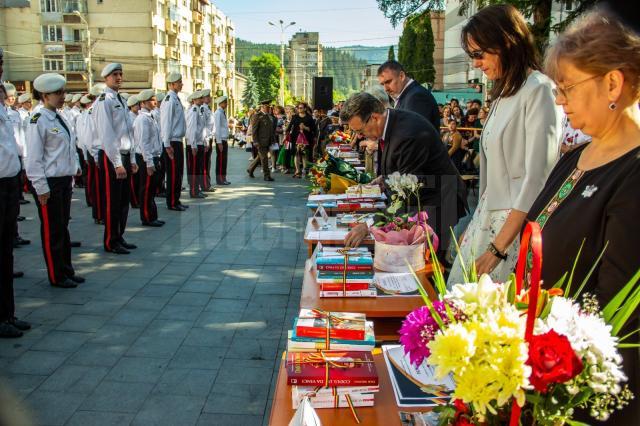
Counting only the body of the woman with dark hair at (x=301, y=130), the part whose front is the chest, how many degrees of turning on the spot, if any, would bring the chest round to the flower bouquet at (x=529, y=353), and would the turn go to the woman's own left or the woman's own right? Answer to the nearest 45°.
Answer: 0° — they already face it

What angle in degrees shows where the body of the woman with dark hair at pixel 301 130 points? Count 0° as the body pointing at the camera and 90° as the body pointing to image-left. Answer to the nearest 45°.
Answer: approximately 0°

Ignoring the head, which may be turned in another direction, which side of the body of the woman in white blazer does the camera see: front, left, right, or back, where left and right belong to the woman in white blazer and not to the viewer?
left

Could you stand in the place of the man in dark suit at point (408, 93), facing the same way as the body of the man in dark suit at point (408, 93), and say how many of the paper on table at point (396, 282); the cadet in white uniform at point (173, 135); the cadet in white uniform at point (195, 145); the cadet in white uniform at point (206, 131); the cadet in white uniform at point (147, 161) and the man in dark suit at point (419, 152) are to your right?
4

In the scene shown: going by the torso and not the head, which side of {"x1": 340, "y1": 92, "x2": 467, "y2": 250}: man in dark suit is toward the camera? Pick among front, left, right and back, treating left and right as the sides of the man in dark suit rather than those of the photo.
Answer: left

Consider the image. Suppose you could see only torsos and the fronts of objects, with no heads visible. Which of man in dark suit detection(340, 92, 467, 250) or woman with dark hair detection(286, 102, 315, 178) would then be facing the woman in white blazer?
the woman with dark hair

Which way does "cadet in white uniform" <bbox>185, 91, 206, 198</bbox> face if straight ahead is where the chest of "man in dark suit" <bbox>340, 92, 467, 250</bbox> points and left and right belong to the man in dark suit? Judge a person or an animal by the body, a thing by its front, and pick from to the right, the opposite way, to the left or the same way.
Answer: the opposite way

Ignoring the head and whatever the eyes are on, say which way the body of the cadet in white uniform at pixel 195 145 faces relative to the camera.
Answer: to the viewer's right

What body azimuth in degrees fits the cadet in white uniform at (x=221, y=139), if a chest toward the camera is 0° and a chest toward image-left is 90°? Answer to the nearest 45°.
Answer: approximately 270°

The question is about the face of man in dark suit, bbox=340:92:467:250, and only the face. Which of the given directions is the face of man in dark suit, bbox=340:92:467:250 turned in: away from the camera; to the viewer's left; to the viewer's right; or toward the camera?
to the viewer's left

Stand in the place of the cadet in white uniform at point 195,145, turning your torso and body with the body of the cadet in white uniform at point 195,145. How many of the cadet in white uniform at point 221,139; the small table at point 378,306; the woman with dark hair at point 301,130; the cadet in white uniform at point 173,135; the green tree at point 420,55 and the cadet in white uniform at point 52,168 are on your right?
3

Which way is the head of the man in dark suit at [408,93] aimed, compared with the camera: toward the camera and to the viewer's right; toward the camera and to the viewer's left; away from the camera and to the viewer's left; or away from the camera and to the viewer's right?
toward the camera and to the viewer's left

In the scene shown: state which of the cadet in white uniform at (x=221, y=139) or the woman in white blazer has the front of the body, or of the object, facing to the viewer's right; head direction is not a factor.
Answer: the cadet in white uniform

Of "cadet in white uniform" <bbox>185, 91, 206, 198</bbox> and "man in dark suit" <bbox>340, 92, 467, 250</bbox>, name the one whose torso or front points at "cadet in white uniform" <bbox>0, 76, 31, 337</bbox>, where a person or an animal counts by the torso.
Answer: the man in dark suit

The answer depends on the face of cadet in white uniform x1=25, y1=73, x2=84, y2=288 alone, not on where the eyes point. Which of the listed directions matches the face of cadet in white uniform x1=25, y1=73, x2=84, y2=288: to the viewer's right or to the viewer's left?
to the viewer's right

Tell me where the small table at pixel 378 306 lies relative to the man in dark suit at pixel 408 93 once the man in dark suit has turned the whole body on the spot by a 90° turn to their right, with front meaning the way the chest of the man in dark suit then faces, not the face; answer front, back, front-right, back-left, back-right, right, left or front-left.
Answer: back-left

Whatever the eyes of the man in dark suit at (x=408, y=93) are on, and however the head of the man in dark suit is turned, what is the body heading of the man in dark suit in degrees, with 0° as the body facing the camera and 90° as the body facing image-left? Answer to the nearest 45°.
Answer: approximately 45°

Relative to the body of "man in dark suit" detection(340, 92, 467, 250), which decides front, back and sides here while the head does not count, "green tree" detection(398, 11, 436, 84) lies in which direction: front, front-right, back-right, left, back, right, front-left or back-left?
right

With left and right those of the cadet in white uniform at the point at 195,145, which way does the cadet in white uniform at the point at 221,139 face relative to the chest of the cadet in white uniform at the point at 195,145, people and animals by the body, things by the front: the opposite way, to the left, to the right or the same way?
the same way
